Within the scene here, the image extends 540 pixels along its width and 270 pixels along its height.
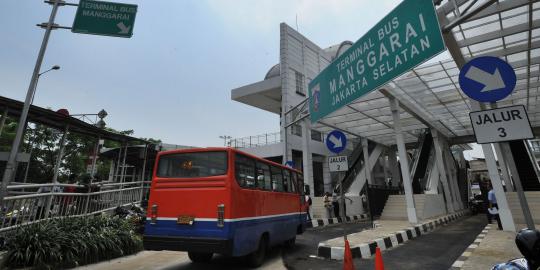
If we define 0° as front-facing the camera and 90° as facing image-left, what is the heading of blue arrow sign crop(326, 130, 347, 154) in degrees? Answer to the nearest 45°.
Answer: approximately 0°

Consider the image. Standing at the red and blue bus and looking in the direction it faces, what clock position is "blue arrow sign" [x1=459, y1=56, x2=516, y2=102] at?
The blue arrow sign is roughly at 3 o'clock from the red and blue bus.

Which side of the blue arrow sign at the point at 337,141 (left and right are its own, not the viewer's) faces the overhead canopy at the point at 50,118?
right

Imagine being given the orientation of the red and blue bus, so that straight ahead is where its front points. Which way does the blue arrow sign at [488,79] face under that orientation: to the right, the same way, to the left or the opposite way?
the opposite way

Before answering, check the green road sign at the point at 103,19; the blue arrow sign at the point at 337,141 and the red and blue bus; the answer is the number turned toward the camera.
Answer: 2

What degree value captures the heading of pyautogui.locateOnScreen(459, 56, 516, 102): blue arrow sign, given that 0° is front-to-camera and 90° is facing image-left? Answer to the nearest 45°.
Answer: approximately 0°

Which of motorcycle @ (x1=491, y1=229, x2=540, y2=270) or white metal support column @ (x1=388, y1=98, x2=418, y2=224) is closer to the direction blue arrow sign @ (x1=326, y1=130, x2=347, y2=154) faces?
the motorcycle

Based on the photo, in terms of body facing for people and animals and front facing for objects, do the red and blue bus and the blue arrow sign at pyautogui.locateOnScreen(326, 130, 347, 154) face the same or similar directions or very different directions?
very different directions

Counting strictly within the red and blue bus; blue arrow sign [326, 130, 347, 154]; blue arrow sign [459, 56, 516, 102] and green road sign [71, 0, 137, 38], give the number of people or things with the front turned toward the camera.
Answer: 3
